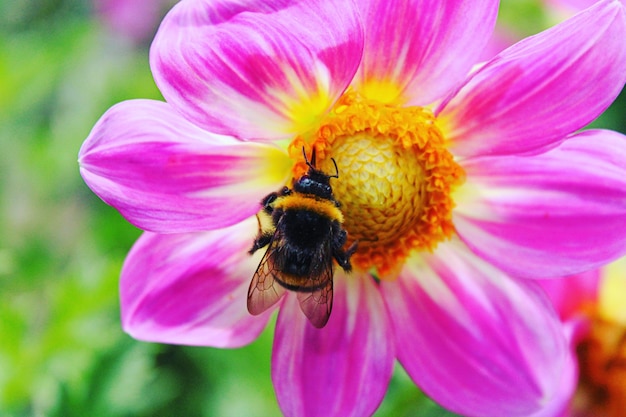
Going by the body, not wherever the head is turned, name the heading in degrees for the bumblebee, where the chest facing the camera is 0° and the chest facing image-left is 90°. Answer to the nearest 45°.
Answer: approximately 180°
